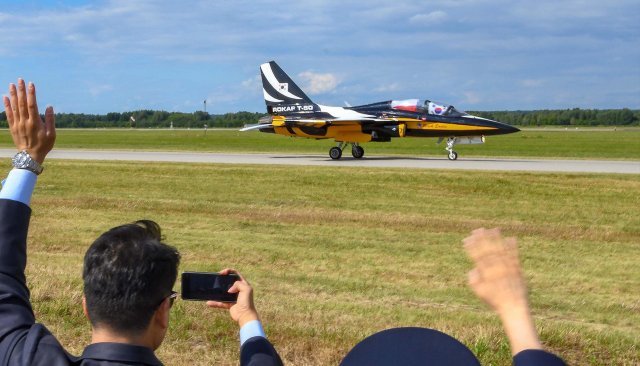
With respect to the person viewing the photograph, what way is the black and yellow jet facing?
facing to the right of the viewer
